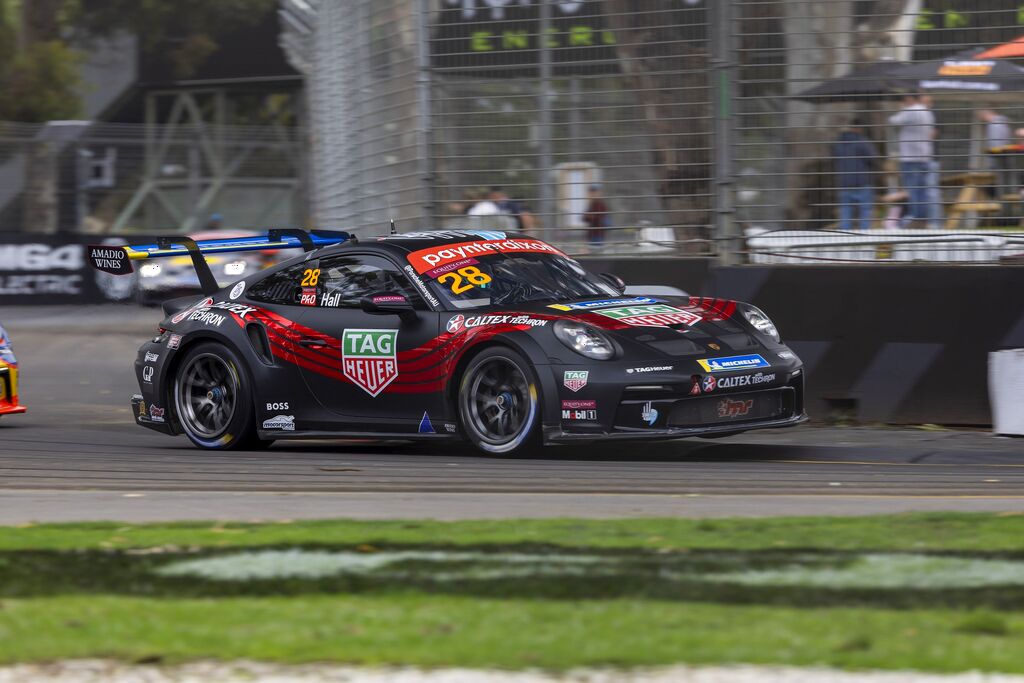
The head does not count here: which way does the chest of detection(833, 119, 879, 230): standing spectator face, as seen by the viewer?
away from the camera

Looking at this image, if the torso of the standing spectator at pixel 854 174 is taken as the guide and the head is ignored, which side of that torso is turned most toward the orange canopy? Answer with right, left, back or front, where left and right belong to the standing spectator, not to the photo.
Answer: right

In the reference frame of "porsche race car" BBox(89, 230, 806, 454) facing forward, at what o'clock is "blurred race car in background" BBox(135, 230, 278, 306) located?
The blurred race car in background is roughly at 7 o'clock from the porsche race car.

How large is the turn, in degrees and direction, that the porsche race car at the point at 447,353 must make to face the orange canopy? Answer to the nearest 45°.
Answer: approximately 45° to its left

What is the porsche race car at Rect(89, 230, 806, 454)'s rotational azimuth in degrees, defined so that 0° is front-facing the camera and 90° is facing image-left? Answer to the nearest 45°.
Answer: approximately 315°
